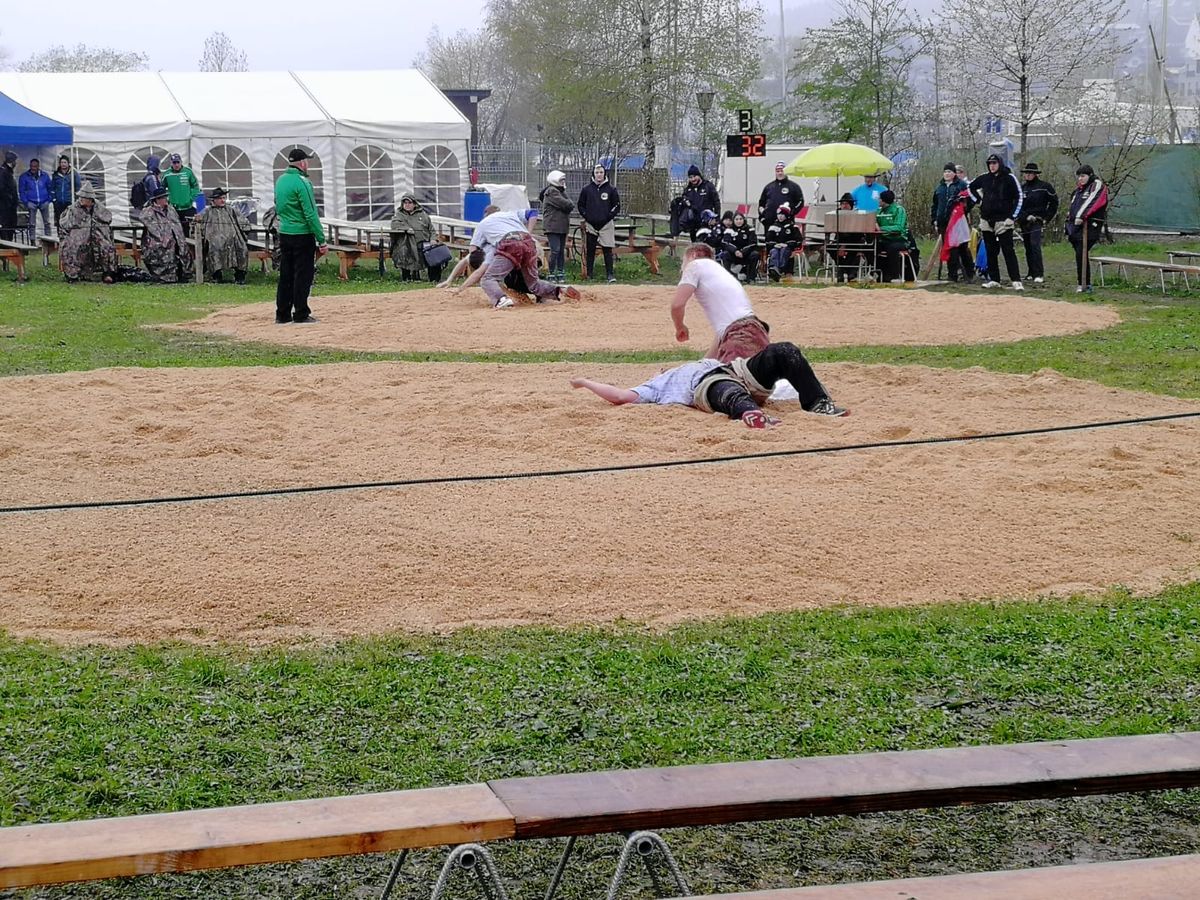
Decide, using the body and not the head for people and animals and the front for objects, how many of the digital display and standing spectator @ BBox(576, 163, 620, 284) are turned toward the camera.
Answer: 2

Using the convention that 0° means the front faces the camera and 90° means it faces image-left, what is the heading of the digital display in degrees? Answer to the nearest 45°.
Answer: approximately 0°

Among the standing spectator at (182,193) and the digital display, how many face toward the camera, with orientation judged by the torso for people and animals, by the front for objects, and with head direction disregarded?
2

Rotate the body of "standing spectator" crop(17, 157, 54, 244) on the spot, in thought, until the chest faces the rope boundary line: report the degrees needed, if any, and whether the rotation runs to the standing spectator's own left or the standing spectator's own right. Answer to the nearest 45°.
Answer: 0° — they already face it

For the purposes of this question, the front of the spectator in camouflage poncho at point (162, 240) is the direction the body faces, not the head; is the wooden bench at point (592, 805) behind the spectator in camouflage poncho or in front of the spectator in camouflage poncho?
in front

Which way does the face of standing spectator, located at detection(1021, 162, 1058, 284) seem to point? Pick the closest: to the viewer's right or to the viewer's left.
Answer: to the viewer's left

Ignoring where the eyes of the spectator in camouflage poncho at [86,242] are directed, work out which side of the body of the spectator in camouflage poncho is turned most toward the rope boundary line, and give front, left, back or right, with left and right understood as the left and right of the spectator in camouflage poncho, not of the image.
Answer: front

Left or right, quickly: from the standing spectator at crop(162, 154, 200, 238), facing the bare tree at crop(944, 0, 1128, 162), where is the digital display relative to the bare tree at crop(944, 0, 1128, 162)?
right

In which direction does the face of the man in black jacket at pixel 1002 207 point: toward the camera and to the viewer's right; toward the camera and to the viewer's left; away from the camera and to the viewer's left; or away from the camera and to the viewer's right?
toward the camera and to the viewer's left

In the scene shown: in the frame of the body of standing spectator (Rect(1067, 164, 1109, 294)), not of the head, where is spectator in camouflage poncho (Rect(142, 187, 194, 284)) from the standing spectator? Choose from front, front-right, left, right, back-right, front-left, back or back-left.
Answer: front-right
